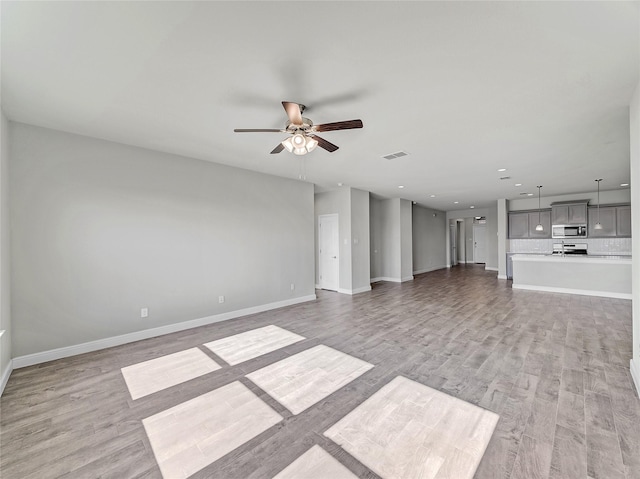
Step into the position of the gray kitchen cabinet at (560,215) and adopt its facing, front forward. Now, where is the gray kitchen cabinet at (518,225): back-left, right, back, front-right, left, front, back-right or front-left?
right

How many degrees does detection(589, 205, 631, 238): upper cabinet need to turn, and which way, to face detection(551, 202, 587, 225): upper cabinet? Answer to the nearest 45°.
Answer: approximately 90° to its right

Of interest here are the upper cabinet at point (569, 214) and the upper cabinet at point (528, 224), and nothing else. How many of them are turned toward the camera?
2

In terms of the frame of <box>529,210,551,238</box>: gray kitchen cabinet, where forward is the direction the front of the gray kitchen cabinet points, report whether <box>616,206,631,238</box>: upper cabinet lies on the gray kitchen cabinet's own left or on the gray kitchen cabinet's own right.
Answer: on the gray kitchen cabinet's own left

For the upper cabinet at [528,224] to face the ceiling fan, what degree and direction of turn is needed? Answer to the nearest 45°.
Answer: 0° — it already faces it

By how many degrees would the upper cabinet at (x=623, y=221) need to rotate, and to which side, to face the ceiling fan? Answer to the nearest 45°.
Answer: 0° — it already faces it

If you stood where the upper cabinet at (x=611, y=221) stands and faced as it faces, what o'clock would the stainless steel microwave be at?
The stainless steel microwave is roughly at 3 o'clock from the upper cabinet.

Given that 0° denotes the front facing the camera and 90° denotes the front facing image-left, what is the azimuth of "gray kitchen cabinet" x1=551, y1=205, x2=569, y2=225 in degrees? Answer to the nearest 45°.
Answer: approximately 0°

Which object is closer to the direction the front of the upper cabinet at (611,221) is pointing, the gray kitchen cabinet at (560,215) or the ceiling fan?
the ceiling fan

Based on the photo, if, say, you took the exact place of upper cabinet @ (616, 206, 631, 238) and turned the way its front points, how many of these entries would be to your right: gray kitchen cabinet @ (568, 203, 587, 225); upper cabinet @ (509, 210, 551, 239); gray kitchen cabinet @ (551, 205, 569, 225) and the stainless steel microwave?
4
